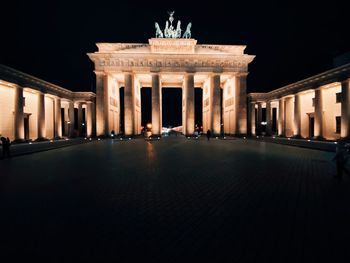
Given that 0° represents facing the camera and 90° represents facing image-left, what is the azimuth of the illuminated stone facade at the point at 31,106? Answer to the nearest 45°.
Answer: approximately 315°

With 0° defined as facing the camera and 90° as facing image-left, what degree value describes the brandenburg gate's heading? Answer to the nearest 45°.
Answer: approximately 0°

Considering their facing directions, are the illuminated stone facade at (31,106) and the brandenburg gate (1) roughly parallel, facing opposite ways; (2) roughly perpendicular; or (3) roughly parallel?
roughly perpendicular

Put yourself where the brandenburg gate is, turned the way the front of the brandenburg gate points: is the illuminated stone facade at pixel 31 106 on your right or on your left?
on your right

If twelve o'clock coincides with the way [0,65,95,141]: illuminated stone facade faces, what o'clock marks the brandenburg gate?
The brandenburg gate is roughly at 11 o'clock from the illuminated stone facade.
